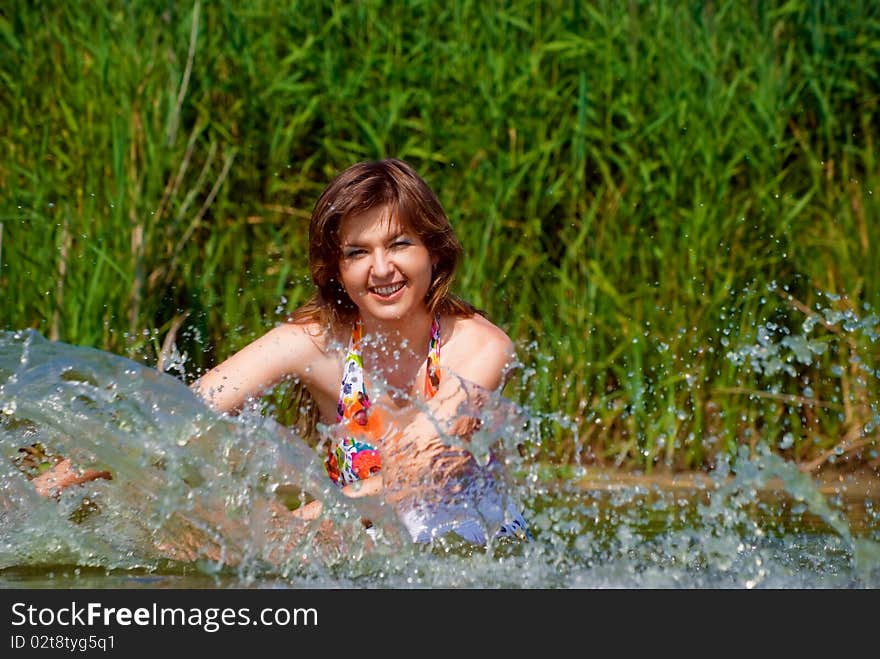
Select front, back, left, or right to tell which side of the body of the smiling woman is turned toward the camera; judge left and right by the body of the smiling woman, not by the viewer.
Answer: front
